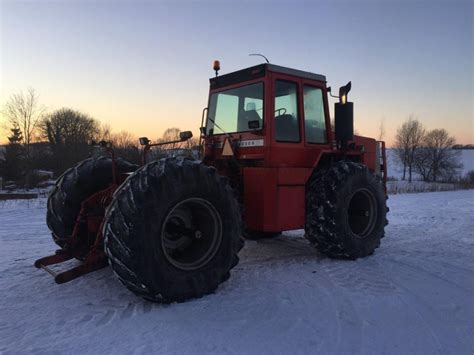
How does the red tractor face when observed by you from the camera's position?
facing away from the viewer and to the right of the viewer
